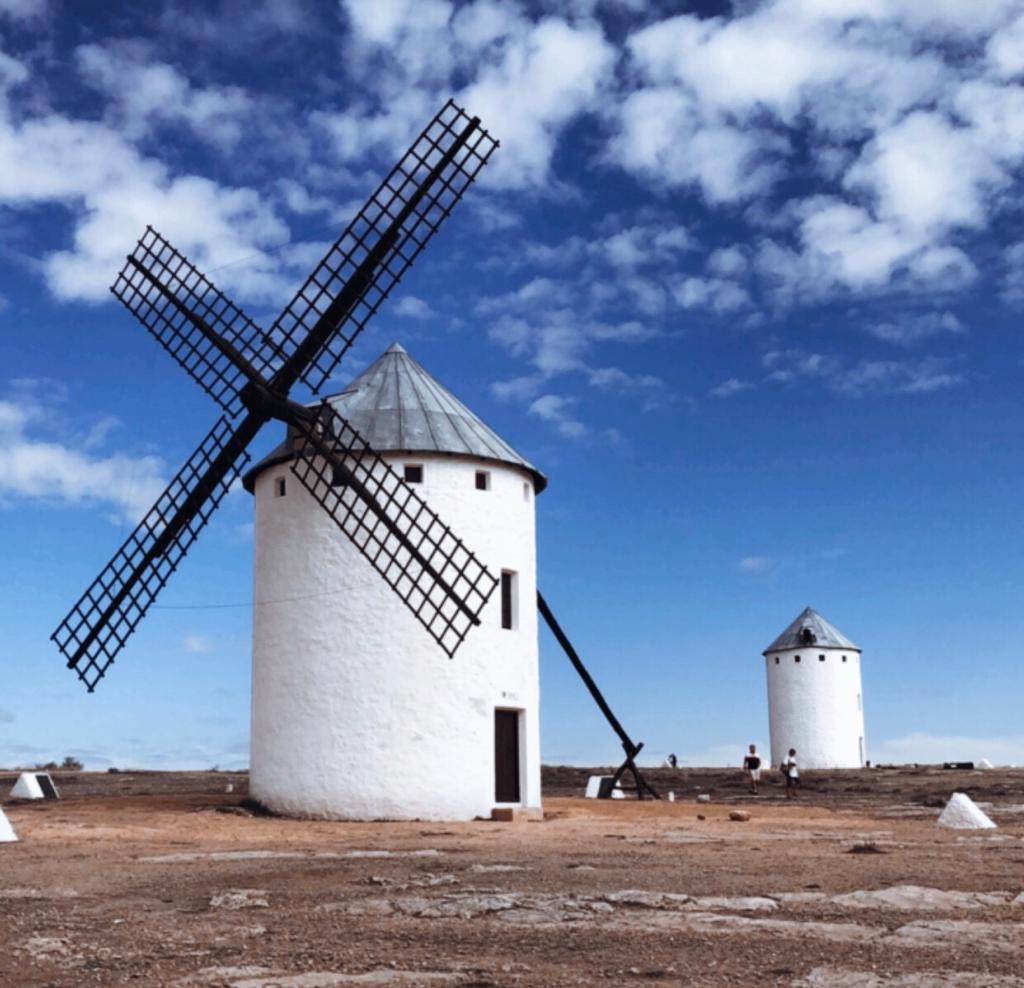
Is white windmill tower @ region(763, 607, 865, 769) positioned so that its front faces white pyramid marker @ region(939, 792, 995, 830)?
no
